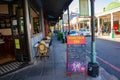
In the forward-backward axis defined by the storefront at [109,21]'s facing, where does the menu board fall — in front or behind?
in front

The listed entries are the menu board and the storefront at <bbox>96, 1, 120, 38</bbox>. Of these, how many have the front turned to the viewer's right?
0

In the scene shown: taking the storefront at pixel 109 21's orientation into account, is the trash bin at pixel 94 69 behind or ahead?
ahead

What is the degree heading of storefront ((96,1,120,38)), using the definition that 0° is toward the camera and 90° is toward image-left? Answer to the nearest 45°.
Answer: approximately 45°

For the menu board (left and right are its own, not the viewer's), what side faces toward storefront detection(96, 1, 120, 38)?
back

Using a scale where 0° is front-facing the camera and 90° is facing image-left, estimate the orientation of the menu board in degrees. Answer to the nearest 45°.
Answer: approximately 0°

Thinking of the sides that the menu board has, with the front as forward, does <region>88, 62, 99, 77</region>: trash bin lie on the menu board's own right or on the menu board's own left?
on the menu board's own left
